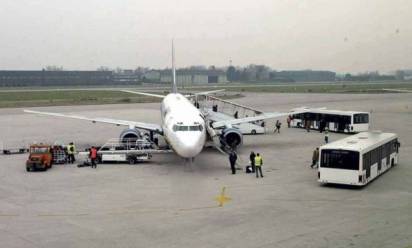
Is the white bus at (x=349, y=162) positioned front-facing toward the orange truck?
no

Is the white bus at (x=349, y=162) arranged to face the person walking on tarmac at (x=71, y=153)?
no

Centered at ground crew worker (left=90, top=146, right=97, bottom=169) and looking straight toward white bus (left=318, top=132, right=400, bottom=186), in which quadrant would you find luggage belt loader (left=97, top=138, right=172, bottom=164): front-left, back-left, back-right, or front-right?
front-left

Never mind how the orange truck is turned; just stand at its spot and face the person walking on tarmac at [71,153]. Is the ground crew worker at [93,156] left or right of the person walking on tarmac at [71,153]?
right

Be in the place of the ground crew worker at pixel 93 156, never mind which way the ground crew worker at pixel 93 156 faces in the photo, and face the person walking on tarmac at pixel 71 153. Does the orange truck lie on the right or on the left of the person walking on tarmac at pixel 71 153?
left

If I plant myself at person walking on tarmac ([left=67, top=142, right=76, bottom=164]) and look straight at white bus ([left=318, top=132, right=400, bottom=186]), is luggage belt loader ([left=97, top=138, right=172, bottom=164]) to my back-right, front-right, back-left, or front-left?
front-left
